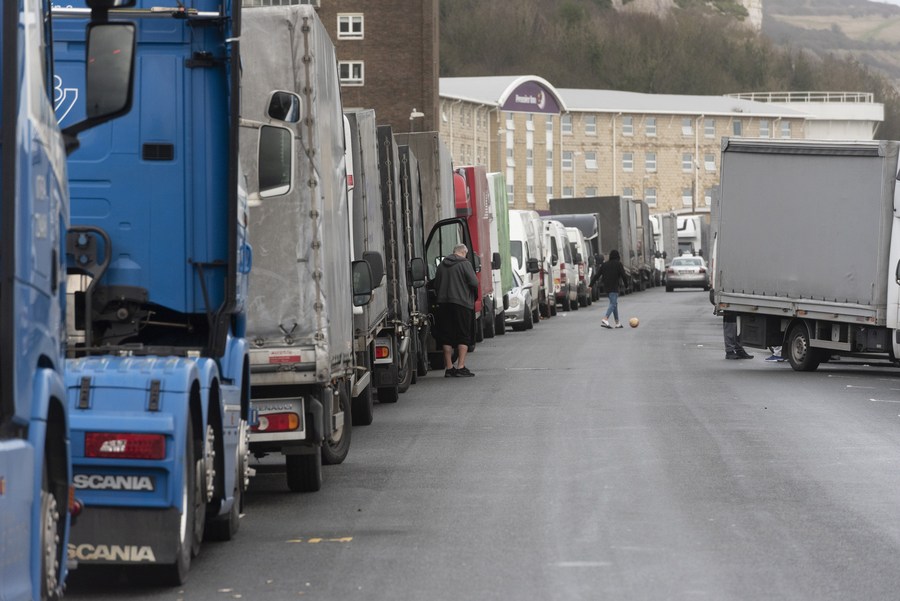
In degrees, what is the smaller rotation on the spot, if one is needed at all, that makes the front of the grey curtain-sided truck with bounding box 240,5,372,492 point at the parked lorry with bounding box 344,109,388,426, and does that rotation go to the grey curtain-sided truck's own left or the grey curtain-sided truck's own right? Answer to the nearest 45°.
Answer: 0° — it already faces it

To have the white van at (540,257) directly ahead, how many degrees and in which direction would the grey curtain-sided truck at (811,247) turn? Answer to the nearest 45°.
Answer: approximately 135° to its left

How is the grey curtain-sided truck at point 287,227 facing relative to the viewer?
away from the camera

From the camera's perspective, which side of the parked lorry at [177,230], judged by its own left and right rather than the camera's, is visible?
back

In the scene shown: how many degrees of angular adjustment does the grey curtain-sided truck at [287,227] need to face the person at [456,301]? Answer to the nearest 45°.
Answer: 0° — it already faces them

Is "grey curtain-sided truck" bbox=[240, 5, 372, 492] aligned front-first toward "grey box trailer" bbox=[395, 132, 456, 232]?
yes

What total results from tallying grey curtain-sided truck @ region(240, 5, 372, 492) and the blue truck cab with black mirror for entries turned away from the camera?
2

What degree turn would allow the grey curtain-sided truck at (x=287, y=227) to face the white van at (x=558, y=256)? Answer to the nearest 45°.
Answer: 0° — it already faces it

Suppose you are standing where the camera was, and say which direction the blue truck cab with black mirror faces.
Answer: facing away from the viewer
